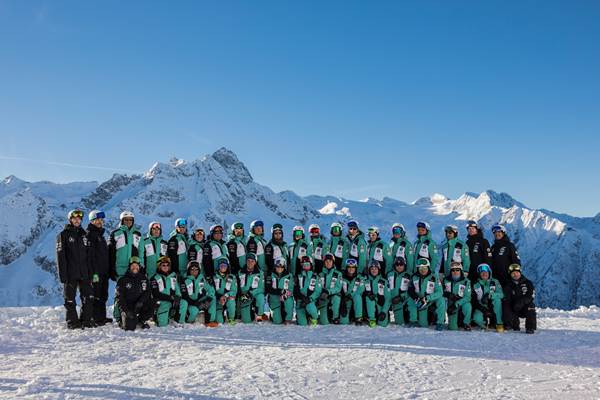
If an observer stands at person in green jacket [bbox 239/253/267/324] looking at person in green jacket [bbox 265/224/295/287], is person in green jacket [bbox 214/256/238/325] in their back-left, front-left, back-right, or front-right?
back-left

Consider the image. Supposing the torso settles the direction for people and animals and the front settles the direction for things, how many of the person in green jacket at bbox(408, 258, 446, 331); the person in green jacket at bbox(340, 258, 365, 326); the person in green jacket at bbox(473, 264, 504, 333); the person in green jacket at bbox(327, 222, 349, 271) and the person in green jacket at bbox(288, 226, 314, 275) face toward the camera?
5

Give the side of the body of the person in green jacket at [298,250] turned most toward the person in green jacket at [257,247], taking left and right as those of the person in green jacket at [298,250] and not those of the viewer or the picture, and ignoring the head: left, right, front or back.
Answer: right

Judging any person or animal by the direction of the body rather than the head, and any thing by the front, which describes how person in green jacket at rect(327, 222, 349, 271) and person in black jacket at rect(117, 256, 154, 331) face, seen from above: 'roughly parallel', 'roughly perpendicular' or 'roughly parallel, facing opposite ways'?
roughly parallel

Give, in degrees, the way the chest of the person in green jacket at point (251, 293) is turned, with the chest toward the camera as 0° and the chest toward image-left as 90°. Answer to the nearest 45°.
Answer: approximately 0°

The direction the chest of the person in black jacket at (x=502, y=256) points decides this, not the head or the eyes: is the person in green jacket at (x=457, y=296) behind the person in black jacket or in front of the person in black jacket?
in front

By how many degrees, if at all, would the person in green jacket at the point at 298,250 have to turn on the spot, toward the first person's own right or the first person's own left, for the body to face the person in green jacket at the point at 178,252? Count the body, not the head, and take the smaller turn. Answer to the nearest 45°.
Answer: approximately 90° to the first person's own right

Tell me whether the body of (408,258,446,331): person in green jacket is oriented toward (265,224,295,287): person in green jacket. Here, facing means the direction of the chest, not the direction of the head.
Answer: no

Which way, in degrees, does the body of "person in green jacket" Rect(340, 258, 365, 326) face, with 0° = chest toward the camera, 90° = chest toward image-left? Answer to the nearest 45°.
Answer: approximately 0°

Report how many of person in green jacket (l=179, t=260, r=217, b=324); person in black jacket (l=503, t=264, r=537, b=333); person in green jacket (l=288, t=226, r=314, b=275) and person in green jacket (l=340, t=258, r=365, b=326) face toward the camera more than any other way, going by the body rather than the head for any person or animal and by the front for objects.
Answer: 4

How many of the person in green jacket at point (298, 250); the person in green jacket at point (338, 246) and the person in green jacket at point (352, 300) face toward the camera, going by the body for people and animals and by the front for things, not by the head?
3

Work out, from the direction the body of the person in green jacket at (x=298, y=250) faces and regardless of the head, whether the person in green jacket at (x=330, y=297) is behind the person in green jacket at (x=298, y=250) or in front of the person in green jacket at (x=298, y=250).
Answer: in front

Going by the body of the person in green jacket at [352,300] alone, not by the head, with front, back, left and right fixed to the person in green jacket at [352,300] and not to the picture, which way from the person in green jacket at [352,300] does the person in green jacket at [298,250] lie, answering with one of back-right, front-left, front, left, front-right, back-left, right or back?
back-right

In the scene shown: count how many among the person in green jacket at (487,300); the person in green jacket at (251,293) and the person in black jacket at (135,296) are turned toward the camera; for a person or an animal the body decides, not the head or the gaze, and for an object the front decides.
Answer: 3

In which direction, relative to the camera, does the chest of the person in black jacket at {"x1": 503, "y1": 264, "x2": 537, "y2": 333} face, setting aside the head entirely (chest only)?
toward the camera

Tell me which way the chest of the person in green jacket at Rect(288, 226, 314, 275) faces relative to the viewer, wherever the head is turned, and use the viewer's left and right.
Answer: facing the viewer

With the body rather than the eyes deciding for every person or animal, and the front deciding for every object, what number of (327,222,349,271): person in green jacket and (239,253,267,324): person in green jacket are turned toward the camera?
2

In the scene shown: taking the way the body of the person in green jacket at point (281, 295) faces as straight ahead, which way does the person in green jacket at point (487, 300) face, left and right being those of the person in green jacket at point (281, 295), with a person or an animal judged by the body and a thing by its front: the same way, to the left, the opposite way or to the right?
the same way

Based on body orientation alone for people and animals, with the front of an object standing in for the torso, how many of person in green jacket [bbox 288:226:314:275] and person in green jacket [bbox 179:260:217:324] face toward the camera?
2

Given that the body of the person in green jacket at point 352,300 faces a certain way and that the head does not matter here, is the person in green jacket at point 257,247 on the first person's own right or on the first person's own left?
on the first person's own right

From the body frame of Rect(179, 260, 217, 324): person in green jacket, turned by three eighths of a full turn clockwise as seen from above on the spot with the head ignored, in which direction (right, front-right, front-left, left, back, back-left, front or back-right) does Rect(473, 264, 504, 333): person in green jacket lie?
back-right

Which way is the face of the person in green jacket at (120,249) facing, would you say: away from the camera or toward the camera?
toward the camera

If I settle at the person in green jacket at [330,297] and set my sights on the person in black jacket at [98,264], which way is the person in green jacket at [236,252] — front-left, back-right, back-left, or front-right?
front-right
